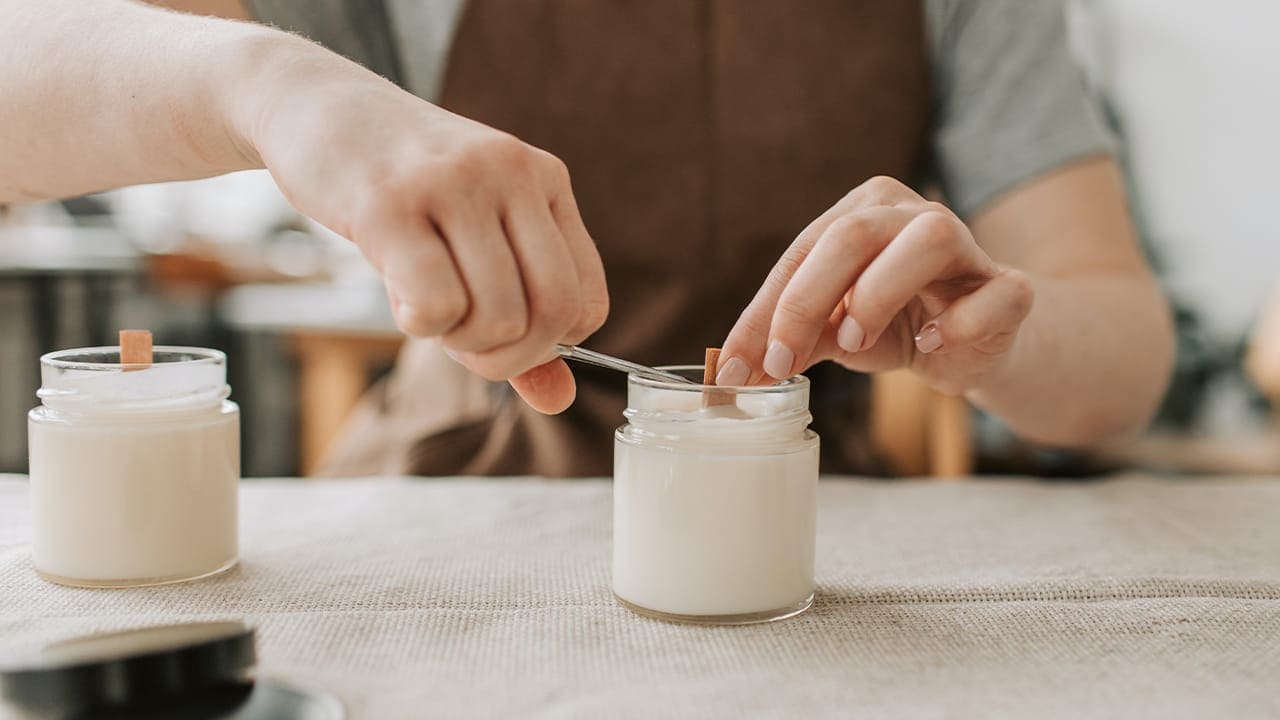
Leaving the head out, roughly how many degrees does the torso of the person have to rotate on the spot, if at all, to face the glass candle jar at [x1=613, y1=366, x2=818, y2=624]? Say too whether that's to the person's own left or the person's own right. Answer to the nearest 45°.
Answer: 0° — they already face it

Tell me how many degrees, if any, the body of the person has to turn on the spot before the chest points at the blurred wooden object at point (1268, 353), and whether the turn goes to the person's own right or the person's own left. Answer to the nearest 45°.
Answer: approximately 135° to the person's own left

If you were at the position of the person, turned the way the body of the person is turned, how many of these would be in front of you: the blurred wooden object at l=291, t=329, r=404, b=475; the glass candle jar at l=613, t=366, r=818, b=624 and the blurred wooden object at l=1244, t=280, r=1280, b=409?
1

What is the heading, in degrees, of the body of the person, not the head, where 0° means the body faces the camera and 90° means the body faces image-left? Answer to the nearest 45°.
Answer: approximately 0°

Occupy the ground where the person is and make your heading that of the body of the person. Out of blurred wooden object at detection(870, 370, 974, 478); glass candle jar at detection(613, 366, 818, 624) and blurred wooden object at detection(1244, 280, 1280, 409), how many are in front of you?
1

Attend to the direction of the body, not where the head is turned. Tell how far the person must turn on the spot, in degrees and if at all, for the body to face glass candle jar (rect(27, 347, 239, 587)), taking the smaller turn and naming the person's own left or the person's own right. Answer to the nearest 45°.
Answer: approximately 45° to the person's own right

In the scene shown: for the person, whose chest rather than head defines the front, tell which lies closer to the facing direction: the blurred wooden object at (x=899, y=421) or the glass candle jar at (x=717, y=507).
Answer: the glass candle jar

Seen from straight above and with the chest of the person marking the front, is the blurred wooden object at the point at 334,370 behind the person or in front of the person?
behind

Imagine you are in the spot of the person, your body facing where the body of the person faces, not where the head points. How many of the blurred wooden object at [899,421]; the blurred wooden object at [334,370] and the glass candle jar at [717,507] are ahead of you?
1

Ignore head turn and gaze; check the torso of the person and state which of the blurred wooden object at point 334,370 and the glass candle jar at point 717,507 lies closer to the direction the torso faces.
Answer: the glass candle jar

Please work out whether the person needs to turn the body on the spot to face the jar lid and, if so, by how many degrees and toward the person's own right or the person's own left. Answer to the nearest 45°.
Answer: approximately 45° to the person's own right

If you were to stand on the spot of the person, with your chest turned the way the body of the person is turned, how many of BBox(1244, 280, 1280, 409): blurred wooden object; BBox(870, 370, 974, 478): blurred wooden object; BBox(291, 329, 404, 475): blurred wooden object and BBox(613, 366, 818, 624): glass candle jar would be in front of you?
1

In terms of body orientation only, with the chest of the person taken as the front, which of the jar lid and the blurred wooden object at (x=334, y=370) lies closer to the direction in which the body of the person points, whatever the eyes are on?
the jar lid

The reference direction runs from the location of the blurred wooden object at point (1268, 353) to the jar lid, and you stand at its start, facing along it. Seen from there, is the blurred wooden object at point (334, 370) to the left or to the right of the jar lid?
right

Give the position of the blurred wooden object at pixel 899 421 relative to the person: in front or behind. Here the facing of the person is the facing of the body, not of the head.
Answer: behind

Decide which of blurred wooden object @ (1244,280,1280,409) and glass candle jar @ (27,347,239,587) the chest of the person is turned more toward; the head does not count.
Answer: the glass candle jar
